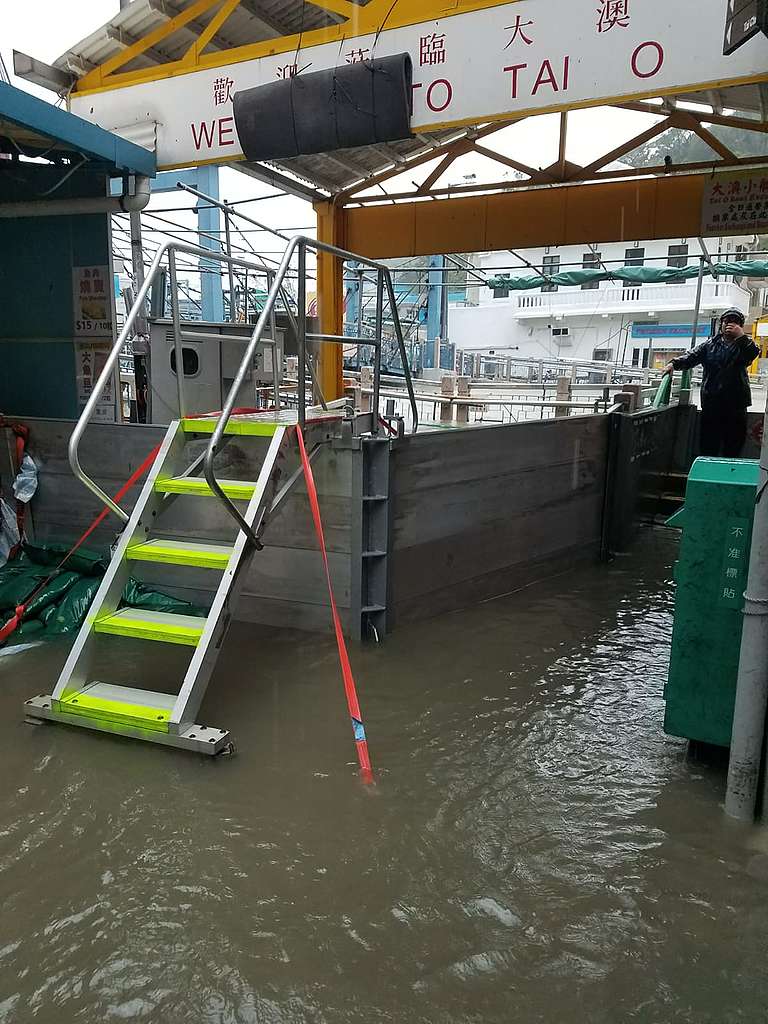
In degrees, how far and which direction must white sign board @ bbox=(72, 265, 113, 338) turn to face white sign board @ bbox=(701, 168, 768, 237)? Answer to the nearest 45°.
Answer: approximately 90° to its left

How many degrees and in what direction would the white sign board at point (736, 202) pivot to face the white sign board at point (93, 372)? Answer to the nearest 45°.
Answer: approximately 45° to its right

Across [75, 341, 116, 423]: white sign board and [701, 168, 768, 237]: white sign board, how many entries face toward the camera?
2

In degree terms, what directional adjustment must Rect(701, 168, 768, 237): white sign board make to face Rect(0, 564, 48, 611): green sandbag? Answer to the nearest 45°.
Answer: approximately 45° to its right

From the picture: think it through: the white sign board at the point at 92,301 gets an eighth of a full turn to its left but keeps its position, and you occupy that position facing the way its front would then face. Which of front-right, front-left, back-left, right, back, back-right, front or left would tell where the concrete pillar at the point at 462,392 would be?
left

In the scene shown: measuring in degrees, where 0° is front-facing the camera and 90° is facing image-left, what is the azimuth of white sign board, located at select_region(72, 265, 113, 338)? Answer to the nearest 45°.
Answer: approximately 0°

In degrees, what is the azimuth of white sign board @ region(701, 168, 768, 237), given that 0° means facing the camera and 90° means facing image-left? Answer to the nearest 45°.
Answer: approximately 0°

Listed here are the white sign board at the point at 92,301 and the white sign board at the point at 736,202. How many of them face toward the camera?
2
